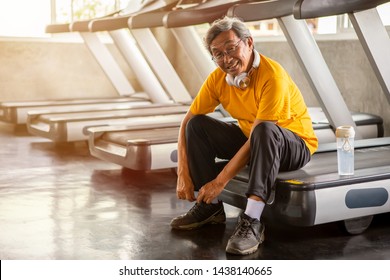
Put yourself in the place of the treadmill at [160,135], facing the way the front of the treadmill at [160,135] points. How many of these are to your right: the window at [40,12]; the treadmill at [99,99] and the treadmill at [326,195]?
1

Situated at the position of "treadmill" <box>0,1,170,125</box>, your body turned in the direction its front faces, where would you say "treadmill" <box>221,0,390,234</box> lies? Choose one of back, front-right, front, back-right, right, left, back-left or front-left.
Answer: back-right

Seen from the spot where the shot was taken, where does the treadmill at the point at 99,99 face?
facing away from the viewer and to the right of the viewer

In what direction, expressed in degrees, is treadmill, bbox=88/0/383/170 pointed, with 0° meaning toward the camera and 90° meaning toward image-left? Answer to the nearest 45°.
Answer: approximately 225°

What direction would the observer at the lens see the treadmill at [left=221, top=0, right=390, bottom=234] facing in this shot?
facing away from the viewer and to the right of the viewer
